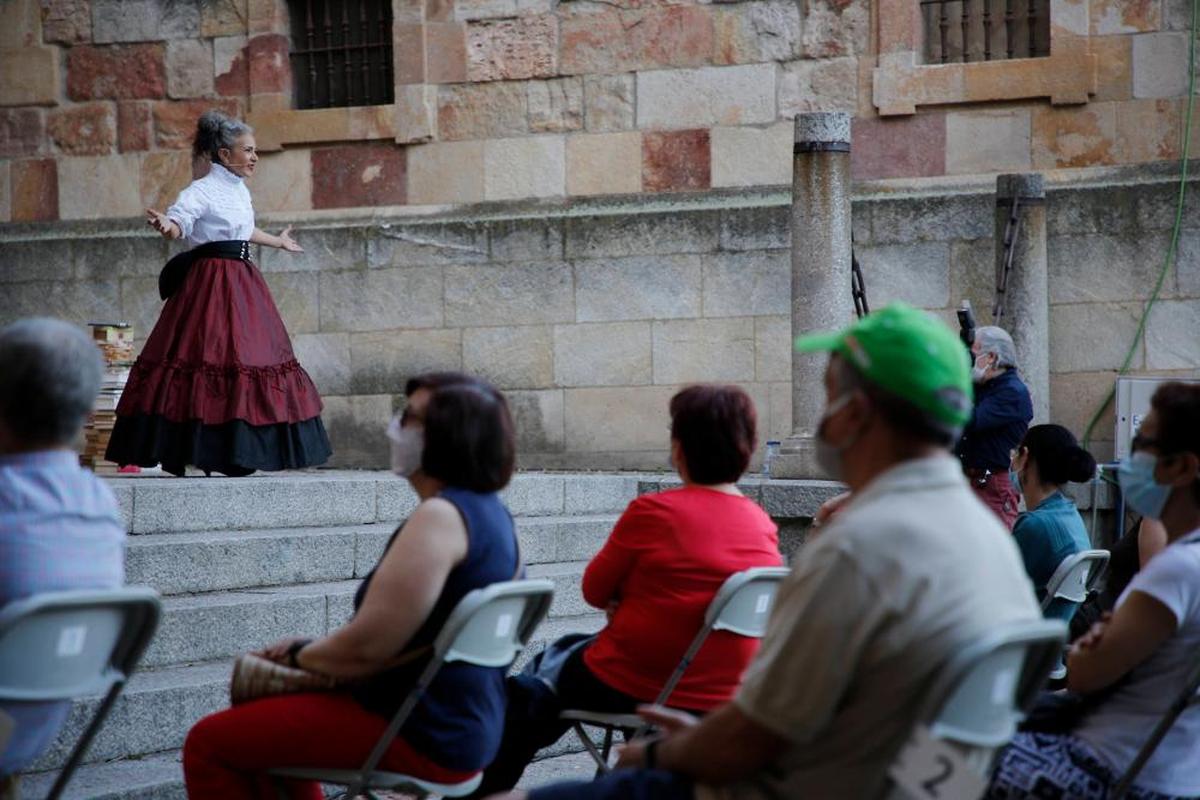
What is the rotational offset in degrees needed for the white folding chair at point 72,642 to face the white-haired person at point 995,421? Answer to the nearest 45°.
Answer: approximately 90° to its right

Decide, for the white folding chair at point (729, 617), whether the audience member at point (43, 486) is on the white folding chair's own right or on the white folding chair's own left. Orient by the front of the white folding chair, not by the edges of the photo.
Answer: on the white folding chair's own left

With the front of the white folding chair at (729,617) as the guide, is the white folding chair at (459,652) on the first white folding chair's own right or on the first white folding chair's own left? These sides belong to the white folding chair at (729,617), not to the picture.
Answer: on the first white folding chair's own left

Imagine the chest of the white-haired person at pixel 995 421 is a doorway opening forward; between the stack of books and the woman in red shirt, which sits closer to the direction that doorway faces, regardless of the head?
the stack of books

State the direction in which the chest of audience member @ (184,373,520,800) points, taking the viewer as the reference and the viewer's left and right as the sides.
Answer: facing to the left of the viewer

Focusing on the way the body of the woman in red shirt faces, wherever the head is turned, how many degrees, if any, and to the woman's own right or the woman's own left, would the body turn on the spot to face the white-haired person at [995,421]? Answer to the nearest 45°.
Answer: approximately 90° to the woman's own right

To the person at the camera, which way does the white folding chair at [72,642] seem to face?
facing away from the viewer and to the left of the viewer

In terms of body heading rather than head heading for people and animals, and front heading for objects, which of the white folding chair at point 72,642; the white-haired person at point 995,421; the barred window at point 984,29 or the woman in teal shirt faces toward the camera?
the barred window

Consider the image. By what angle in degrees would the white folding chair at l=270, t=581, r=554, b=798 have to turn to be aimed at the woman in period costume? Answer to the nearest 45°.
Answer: approximately 45° to its right
